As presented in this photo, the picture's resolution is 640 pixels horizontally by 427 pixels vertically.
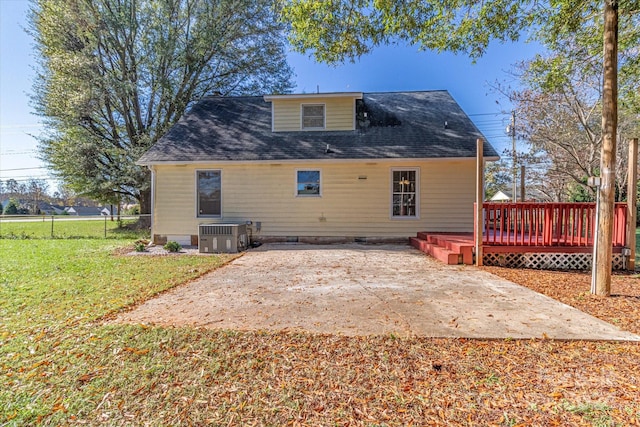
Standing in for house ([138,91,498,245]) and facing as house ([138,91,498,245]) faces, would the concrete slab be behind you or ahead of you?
behind

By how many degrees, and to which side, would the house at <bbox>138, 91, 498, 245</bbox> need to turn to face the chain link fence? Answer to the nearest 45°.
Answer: approximately 45° to its left

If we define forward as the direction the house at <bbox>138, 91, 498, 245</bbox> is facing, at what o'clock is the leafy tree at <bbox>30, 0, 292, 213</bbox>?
The leafy tree is roughly at 10 o'clock from the house.

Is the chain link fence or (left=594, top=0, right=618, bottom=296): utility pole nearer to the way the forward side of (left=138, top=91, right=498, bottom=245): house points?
the chain link fence

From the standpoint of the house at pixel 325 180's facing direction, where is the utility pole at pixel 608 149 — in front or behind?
behind

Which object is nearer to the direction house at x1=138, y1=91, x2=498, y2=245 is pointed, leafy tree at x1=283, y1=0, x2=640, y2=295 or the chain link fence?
the chain link fence

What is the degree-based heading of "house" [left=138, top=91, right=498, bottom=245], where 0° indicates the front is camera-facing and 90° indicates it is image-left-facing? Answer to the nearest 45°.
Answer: approximately 180°
